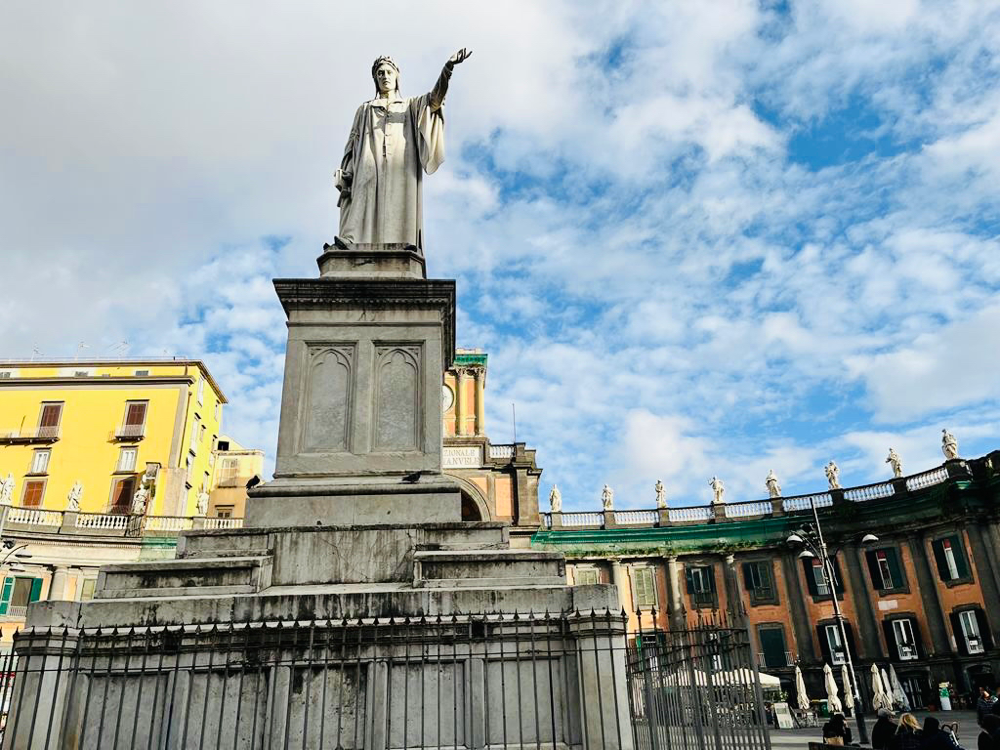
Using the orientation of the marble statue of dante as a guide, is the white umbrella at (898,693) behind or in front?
behind

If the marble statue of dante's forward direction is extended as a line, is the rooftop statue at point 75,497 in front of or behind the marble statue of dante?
behind

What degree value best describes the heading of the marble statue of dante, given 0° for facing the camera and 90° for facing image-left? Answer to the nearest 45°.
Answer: approximately 0°
